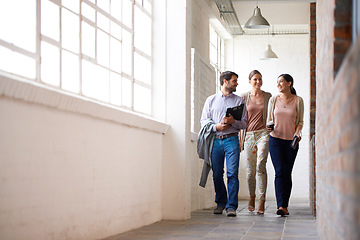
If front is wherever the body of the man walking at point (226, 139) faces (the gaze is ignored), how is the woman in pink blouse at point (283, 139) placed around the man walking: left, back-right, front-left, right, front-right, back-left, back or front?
left

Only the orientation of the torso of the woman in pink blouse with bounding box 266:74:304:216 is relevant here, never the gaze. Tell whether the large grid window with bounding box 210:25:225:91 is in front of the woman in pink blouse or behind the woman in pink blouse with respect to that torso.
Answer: behind

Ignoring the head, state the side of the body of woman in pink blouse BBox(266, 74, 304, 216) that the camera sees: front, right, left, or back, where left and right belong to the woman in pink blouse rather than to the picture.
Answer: front

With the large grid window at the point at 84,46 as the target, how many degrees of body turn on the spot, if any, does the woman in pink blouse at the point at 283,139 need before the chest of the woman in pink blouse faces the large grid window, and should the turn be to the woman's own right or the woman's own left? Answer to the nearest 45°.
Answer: approximately 45° to the woman's own right

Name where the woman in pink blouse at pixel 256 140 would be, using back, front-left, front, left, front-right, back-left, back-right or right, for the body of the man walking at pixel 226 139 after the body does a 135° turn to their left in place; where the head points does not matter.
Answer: front

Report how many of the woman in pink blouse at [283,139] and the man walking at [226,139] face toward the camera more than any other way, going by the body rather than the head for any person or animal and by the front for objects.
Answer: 2

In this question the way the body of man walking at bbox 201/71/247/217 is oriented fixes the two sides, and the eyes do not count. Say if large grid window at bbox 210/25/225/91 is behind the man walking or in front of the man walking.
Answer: behind

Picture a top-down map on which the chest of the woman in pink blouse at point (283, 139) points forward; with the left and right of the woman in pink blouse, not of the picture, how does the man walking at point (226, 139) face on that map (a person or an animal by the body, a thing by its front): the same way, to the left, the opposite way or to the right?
the same way

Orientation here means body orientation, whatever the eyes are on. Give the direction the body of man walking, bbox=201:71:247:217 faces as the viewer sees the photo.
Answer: toward the camera
